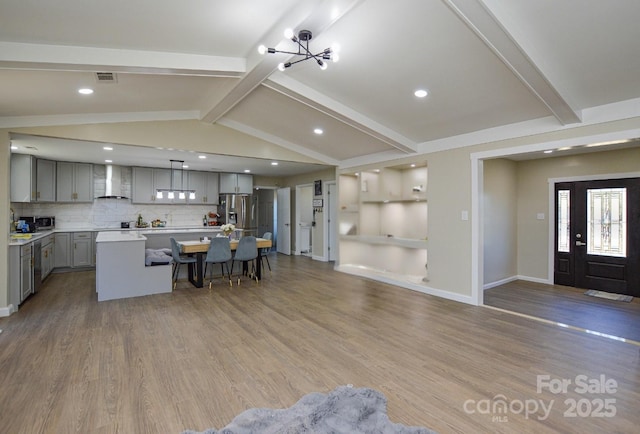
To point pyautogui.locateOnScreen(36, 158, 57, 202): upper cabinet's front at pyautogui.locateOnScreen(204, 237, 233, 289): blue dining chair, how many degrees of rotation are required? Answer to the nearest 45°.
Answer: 0° — it already faces it

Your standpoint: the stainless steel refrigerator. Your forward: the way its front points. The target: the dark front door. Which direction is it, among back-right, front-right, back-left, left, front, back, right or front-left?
front-left

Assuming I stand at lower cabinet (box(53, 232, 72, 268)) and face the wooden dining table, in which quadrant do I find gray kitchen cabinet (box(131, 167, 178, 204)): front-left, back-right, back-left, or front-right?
front-left

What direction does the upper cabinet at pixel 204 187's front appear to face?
toward the camera

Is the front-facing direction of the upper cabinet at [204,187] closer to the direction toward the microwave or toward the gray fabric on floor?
the gray fabric on floor

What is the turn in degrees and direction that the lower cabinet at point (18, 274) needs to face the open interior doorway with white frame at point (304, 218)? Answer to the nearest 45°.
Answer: approximately 45° to its left

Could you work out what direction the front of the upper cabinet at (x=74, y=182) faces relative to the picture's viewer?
facing the viewer

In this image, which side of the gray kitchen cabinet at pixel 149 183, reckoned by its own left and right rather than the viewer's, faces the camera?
front

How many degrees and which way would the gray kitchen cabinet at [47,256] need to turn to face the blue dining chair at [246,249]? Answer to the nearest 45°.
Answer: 0° — it already faces it

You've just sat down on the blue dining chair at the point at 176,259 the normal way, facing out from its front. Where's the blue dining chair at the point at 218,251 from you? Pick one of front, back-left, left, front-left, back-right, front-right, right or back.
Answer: front-right

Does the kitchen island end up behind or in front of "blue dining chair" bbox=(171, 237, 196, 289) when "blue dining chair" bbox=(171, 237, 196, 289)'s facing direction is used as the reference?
behind

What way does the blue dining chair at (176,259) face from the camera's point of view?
to the viewer's right

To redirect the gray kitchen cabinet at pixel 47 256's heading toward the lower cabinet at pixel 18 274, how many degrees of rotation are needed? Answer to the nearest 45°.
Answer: approximately 45° to its right

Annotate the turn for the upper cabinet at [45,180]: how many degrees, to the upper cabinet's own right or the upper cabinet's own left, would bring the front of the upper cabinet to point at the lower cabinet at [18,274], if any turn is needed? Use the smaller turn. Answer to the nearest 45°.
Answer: approximately 45° to the upper cabinet's own right

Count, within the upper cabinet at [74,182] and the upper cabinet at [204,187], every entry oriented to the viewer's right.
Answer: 0

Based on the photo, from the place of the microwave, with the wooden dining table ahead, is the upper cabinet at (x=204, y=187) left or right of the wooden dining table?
left

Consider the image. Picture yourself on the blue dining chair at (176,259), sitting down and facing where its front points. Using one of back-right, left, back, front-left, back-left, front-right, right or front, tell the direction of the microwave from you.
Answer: back-left

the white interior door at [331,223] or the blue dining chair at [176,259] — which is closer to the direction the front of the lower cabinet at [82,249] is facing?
the blue dining chair
